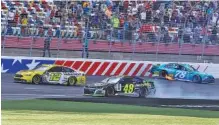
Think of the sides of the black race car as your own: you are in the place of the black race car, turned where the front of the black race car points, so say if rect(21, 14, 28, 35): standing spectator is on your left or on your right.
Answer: on your right

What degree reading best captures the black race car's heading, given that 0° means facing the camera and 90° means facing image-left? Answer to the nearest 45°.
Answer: approximately 45°

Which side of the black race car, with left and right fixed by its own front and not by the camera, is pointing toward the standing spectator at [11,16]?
right

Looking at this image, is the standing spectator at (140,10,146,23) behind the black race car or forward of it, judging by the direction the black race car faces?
behind

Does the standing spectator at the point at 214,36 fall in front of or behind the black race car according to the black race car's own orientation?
behind
